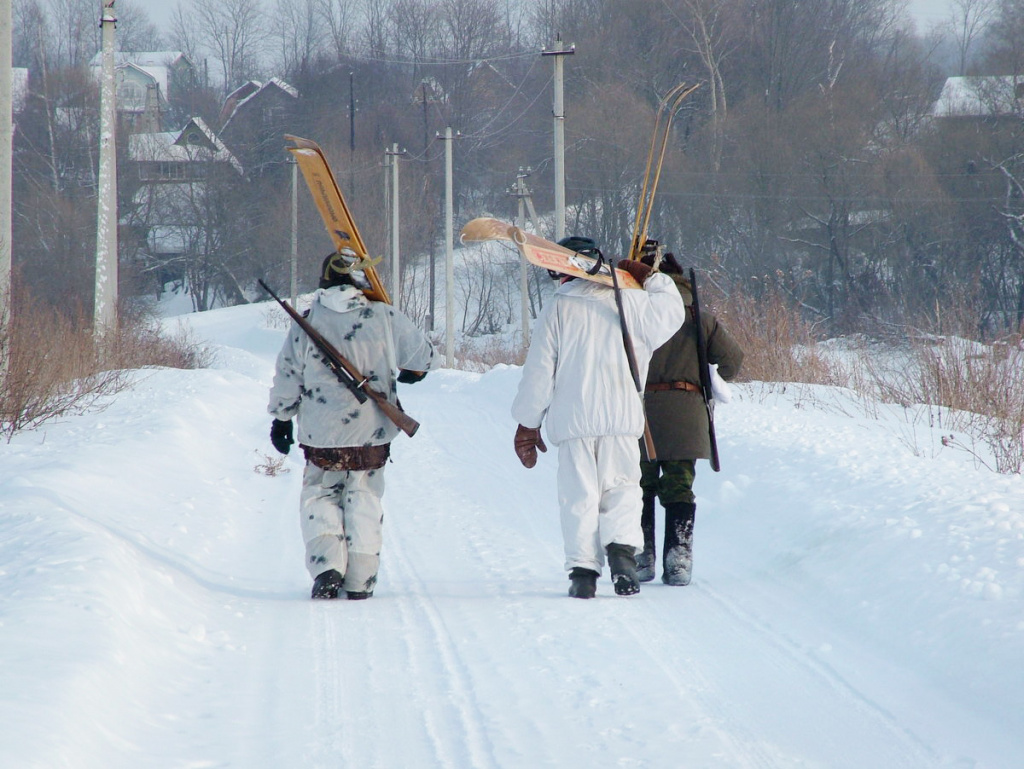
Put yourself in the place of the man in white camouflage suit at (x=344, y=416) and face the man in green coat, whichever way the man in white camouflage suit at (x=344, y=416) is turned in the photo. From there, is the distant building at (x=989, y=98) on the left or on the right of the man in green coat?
left

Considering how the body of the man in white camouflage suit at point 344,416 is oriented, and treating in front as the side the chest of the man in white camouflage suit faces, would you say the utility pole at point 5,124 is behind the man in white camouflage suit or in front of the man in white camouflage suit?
in front

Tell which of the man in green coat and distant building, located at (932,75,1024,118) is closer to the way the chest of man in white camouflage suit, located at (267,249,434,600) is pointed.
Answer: the distant building

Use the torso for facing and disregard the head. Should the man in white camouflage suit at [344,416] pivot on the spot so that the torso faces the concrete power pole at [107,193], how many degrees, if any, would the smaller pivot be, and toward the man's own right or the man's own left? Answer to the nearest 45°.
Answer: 0° — they already face it

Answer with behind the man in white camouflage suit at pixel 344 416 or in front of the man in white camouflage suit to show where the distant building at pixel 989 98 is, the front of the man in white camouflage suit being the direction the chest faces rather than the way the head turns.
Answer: in front

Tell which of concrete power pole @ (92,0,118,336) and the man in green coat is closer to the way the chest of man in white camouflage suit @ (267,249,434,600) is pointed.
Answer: the concrete power pole

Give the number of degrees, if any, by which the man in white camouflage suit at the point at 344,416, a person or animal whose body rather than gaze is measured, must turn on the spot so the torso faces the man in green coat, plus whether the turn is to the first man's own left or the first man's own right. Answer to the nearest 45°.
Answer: approximately 90° to the first man's own right

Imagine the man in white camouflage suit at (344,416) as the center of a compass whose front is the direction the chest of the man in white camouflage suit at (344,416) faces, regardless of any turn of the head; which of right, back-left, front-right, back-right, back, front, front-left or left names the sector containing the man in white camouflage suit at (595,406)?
right

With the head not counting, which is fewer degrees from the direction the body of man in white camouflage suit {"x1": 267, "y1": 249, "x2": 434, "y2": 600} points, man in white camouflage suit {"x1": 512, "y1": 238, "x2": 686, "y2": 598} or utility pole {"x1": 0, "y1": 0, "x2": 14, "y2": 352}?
the utility pole

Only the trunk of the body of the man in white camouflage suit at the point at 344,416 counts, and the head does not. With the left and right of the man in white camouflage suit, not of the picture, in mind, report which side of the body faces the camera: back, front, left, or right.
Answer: back
